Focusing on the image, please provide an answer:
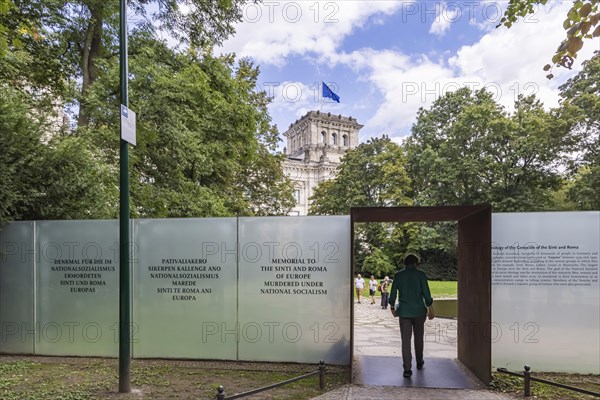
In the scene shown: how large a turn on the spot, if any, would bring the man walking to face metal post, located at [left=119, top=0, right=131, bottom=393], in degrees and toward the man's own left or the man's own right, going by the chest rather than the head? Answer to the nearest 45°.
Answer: approximately 135° to the man's own left

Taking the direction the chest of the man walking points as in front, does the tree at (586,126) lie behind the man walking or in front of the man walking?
in front

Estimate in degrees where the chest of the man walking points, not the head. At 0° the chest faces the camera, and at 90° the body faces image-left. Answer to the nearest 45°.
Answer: approximately 180°

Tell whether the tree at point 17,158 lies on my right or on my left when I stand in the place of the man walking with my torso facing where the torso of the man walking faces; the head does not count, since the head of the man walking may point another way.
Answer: on my left

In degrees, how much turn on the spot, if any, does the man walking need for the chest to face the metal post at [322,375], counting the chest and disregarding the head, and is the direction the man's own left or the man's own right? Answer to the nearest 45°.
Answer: approximately 135° to the man's own left

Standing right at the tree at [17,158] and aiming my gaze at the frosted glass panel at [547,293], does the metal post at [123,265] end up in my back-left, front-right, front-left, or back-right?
front-right

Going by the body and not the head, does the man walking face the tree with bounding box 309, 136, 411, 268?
yes
